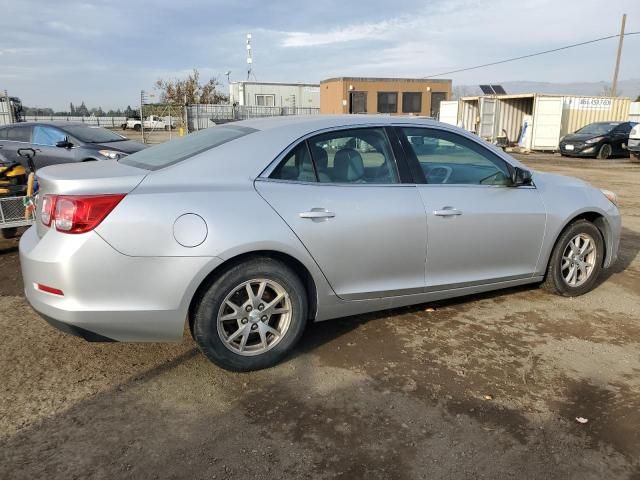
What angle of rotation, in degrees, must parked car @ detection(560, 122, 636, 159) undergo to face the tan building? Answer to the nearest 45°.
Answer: approximately 90° to its right

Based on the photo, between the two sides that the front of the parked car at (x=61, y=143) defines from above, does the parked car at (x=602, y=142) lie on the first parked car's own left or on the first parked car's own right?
on the first parked car's own left

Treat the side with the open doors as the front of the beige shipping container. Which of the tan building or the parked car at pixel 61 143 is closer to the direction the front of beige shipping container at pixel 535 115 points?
the parked car

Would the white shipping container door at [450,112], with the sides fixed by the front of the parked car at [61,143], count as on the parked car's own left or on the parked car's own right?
on the parked car's own left

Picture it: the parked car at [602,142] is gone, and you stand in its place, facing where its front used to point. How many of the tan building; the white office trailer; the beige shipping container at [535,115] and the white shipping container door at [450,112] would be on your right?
4

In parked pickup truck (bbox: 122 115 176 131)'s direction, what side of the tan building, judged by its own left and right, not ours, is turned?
right

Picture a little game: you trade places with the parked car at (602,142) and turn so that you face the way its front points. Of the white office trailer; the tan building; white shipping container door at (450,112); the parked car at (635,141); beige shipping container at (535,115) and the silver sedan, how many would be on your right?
4

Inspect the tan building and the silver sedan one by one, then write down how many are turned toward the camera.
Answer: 1

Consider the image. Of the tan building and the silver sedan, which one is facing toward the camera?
the tan building

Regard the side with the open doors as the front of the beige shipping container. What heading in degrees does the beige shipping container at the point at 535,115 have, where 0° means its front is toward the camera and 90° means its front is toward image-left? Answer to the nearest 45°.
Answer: approximately 45°

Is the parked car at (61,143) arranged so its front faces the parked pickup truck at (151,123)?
no

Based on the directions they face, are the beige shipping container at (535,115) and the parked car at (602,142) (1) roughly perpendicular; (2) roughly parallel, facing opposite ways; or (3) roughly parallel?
roughly parallel

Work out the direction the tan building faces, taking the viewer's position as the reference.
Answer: facing the viewer

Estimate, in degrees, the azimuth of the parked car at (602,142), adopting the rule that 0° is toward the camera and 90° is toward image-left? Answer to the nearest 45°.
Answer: approximately 45°

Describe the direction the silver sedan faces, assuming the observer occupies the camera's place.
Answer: facing away from the viewer and to the right of the viewer

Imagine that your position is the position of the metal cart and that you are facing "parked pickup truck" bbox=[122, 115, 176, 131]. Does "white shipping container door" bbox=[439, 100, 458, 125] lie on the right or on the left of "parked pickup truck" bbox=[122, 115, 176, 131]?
right

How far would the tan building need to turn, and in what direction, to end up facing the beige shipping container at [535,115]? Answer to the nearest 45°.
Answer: approximately 45° to its left

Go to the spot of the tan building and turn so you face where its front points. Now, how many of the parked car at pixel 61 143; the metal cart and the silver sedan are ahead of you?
3
